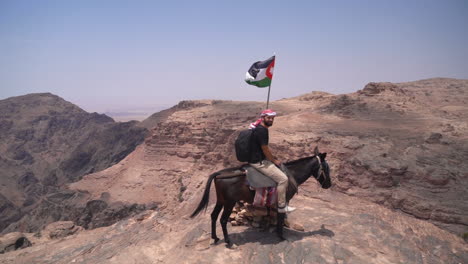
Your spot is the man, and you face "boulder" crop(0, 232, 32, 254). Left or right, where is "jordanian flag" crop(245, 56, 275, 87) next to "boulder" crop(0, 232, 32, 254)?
right

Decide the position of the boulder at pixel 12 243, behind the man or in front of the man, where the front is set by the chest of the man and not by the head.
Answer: behind

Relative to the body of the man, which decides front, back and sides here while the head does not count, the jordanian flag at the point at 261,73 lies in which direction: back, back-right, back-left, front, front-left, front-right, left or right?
left

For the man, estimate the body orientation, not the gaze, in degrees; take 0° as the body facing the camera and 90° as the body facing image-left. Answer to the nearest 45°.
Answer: approximately 270°

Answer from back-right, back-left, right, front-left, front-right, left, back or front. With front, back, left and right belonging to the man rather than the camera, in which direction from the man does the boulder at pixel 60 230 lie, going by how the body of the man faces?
back-left

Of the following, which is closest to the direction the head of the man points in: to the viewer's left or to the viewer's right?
to the viewer's right
